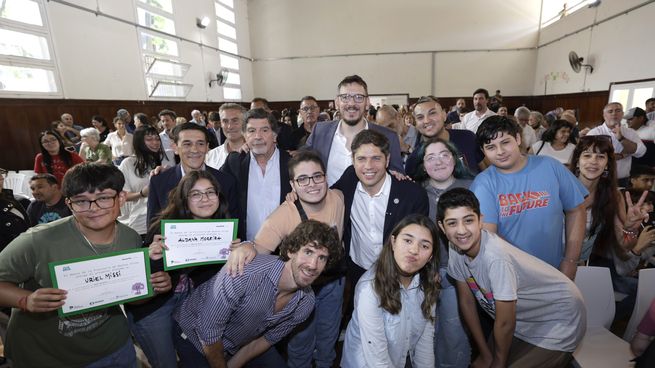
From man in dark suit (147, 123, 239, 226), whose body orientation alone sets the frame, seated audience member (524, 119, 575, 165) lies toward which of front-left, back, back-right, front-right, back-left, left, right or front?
left

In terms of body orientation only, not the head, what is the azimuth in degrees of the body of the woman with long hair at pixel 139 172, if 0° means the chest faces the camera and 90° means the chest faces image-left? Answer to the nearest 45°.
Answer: approximately 315°

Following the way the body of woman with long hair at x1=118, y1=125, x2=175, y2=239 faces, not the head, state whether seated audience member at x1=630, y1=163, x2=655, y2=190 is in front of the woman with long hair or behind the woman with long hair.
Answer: in front

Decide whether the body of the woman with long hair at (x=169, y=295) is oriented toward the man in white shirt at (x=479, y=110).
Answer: no

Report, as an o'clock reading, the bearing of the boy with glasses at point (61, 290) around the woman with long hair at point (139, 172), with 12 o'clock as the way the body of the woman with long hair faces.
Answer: The boy with glasses is roughly at 2 o'clock from the woman with long hair.

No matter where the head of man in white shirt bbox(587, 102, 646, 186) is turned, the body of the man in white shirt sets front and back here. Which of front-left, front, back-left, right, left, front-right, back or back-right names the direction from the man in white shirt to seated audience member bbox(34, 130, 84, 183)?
front-right

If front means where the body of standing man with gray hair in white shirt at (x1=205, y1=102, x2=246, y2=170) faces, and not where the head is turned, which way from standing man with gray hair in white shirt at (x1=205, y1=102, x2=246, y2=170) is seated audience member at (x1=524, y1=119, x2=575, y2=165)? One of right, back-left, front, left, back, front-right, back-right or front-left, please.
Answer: left

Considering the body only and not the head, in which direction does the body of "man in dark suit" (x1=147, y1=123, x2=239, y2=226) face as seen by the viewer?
toward the camera

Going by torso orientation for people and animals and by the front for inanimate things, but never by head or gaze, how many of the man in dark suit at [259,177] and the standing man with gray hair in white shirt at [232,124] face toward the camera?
2

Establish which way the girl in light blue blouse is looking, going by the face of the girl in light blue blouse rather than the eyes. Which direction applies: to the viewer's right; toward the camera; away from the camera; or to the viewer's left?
toward the camera

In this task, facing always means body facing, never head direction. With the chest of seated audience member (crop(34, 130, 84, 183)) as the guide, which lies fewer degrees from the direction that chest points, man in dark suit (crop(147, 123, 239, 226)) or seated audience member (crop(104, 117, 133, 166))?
the man in dark suit

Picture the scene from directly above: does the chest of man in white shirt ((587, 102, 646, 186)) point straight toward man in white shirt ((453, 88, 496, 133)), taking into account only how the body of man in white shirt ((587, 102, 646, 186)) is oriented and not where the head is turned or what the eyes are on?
no

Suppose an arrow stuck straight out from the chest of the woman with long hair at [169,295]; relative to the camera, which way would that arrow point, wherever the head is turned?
toward the camera

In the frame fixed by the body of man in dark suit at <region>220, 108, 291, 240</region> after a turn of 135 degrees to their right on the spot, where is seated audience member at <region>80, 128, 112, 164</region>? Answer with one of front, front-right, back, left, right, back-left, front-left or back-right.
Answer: front

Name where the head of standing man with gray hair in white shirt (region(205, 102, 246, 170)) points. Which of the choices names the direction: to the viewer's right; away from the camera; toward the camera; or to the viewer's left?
toward the camera

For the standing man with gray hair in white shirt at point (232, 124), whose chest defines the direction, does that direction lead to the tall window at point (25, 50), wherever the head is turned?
no

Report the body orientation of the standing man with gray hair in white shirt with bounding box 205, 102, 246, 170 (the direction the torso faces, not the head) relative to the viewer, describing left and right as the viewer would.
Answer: facing the viewer

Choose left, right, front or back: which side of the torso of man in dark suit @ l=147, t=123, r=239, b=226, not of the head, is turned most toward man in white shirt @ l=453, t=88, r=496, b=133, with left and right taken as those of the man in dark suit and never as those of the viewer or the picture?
left
